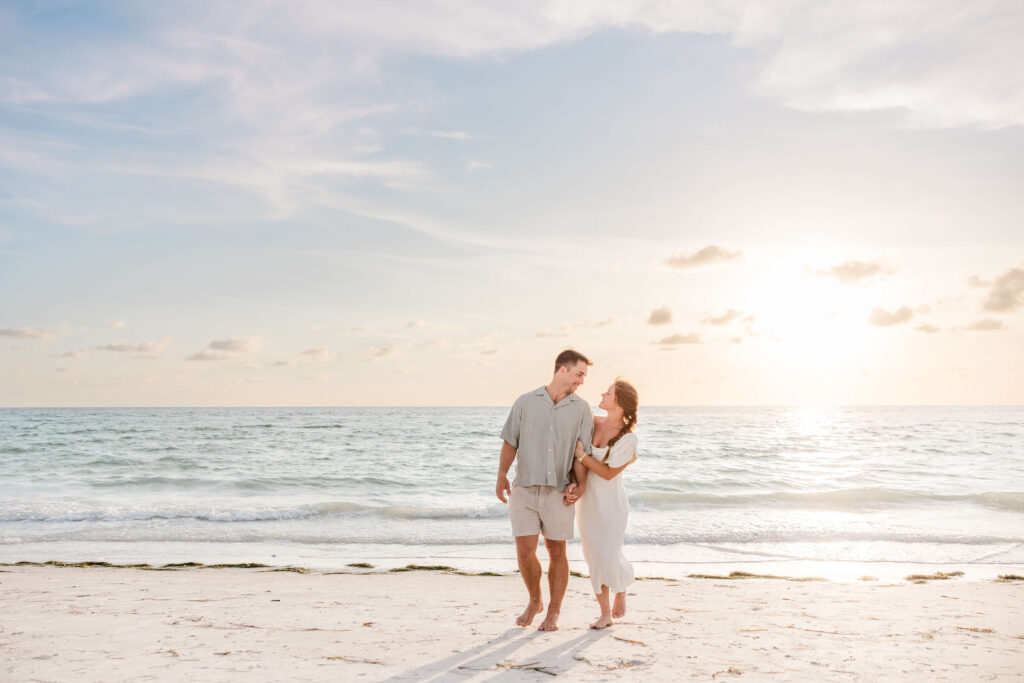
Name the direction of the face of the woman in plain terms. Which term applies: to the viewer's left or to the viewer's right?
to the viewer's left

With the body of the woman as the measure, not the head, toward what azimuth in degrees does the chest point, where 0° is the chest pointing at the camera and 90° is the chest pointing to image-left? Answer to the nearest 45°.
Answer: approximately 45°

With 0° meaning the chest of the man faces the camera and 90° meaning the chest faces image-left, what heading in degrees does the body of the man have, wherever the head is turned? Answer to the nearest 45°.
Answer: approximately 0°
